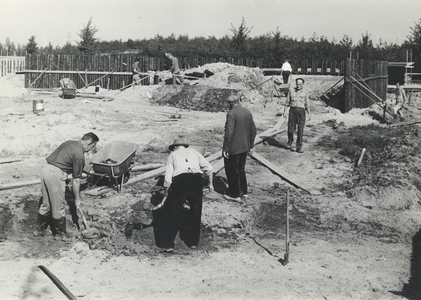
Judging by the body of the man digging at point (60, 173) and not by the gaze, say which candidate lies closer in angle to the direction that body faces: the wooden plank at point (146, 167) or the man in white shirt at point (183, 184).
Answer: the man in white shirt

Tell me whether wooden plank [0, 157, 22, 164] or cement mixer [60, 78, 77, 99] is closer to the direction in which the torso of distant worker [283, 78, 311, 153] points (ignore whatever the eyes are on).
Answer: the wooden plank

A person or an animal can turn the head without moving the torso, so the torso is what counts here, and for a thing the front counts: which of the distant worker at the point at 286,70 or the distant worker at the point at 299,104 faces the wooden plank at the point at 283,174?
the distant worker at the point at 299,104

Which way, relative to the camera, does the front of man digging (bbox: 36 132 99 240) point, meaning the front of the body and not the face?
to the viewer's right

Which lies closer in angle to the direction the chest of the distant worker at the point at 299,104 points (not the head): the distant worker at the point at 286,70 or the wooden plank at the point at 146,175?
the wooden plank
